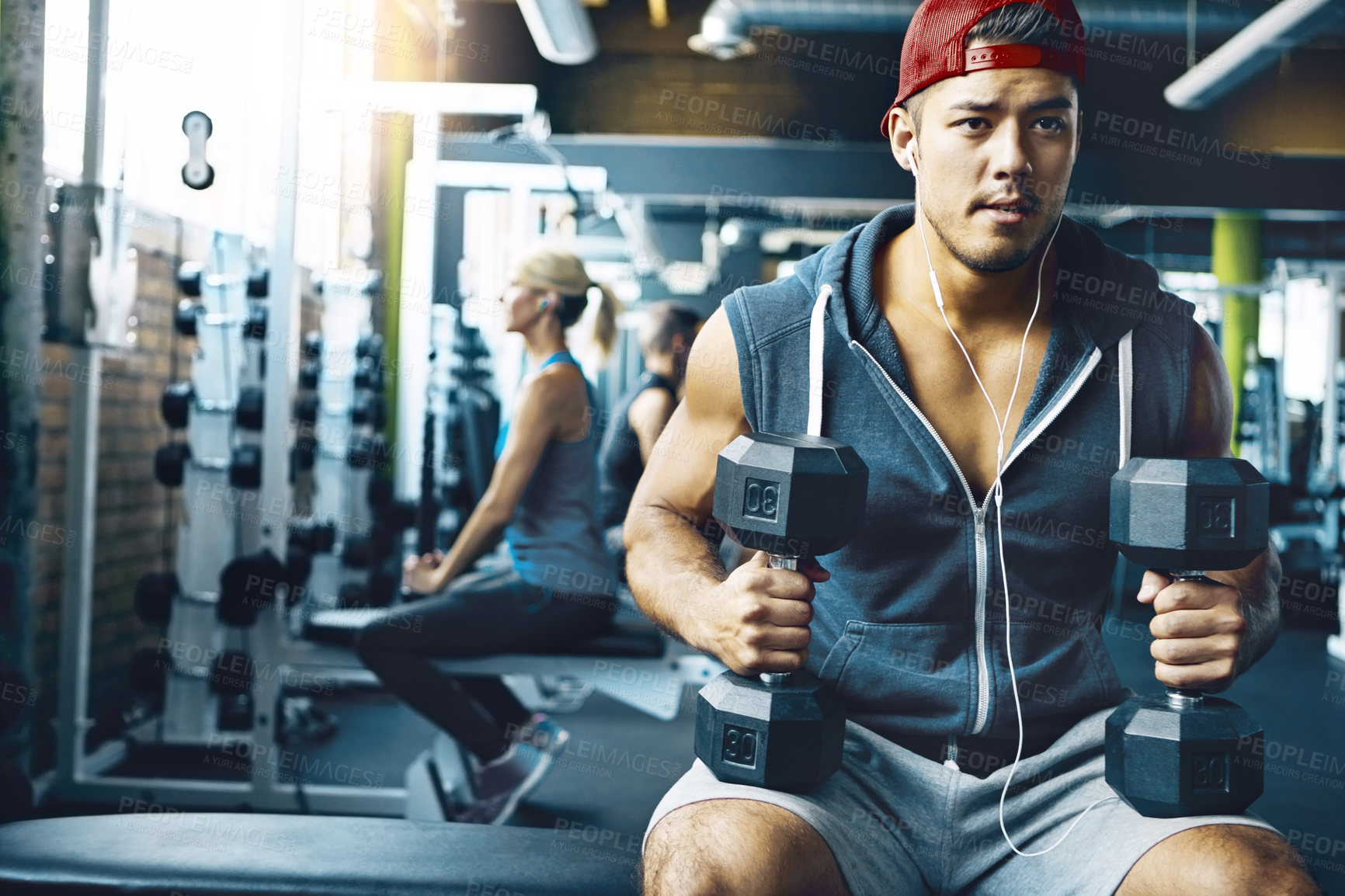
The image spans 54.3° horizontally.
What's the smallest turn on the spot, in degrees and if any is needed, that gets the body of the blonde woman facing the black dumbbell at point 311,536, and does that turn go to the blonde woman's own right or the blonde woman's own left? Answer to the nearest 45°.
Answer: approximately 45° to the blonde woman's own right

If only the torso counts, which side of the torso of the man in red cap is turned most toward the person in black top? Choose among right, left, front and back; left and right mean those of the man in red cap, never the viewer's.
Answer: back

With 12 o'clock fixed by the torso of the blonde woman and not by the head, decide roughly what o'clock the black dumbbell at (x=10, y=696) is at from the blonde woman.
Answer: The black dumbbell is roughly at 11 o'clock from the blonde woman.

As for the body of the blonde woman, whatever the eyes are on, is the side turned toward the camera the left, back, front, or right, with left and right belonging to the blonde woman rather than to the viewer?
left

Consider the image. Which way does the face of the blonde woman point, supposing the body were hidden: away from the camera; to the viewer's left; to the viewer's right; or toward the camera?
to the viewer's left

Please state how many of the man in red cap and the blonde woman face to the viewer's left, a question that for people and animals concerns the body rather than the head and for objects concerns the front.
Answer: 1

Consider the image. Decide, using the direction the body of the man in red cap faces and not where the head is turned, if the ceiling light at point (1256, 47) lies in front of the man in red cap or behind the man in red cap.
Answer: behind

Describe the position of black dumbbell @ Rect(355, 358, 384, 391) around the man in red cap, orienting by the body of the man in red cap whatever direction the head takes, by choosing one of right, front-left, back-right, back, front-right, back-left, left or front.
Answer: back-right

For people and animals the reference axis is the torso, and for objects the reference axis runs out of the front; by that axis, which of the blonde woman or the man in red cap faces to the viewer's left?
the blonde woman

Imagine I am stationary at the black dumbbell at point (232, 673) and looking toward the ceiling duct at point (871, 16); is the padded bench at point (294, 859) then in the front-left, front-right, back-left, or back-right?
back-right

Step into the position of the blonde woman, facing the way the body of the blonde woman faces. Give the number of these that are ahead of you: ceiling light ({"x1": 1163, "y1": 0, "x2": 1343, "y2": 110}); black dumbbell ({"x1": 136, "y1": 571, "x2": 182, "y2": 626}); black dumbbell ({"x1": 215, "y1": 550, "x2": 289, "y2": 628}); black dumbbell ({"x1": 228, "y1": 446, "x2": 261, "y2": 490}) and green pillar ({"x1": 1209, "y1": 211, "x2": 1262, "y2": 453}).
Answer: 3

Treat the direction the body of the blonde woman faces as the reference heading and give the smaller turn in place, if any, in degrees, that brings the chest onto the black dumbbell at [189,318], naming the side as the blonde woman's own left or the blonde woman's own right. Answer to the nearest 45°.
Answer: approximately 45° to the blonde woman's own right

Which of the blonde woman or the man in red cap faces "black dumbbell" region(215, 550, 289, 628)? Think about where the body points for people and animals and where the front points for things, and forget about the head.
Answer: the blonde woman

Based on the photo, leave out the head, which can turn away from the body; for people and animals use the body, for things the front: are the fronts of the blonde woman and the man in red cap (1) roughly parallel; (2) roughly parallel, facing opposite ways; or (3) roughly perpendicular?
roughly perpendicular
